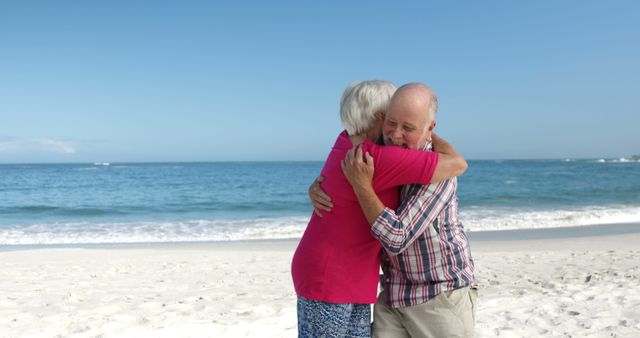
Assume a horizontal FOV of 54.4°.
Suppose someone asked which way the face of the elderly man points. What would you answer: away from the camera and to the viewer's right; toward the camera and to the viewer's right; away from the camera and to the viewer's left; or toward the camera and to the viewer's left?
toward the camera and to the viewer's left

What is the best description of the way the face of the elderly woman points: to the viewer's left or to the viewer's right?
to the viewer's right

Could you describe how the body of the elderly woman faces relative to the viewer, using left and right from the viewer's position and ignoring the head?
facing away from the viewer and to the right of the viewer
